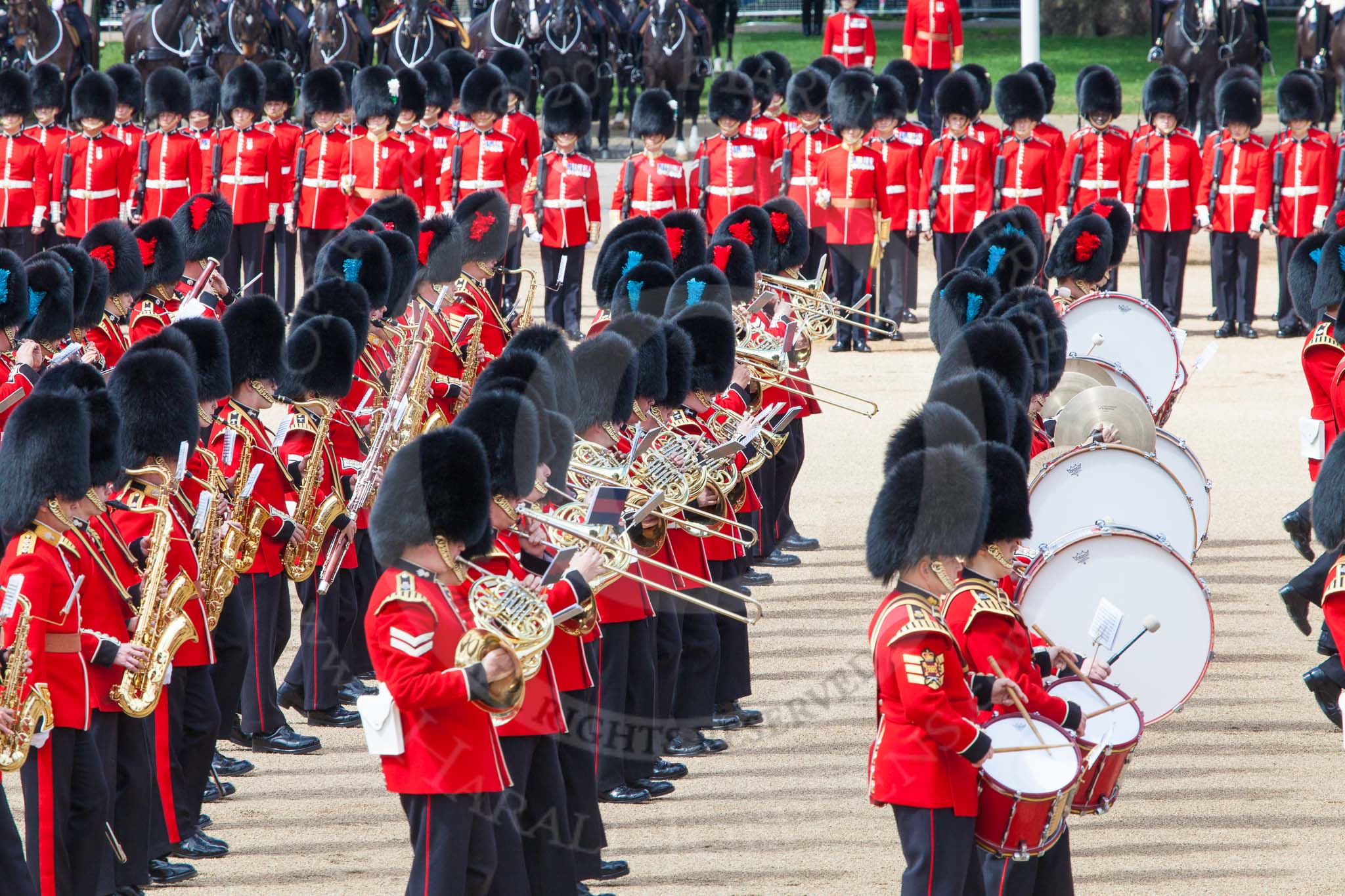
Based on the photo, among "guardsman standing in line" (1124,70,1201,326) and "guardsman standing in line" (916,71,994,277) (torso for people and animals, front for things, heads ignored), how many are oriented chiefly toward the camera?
2

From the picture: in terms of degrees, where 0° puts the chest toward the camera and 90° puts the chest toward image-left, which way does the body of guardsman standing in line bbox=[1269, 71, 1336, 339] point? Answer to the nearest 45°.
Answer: approximately 0°

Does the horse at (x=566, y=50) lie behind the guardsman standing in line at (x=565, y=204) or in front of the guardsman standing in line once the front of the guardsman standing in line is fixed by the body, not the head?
behind

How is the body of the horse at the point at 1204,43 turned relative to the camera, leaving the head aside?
toward the camera

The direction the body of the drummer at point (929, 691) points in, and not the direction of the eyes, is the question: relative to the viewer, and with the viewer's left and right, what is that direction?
facing to the right of the viewer

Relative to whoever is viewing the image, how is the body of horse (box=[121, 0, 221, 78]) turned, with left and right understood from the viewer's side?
facing the viewer and to the right of the viewer

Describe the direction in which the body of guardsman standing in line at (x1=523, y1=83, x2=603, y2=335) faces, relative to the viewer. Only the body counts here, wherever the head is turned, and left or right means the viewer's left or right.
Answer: facing the viewer

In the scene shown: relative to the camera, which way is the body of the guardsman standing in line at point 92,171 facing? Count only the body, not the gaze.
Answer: toward the camera

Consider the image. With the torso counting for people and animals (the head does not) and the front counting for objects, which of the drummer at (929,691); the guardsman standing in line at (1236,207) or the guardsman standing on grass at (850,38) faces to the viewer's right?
the drummer

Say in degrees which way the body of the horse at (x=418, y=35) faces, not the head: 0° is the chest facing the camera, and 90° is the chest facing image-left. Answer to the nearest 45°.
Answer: approximately 0°

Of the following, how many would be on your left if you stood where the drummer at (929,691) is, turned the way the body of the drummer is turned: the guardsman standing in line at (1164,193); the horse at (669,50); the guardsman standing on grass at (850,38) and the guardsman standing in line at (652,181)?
4

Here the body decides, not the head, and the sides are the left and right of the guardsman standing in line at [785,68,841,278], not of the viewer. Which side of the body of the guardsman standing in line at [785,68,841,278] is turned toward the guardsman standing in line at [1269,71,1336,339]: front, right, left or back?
left
